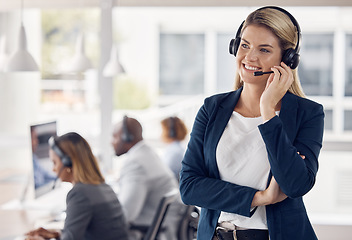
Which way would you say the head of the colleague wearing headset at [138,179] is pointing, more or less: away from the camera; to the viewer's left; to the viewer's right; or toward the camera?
to the viewer's left

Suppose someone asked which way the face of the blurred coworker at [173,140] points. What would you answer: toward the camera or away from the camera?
away from the camera

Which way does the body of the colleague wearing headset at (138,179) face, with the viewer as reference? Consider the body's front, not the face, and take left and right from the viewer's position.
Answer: facing to the left of the viewer

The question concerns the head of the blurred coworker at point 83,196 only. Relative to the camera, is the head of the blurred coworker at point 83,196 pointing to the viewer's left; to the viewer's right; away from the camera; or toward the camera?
to the viewer's left

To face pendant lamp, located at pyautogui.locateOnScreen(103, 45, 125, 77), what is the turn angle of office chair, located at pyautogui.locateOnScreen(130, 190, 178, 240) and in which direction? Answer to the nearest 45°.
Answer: approximately 90° to its right

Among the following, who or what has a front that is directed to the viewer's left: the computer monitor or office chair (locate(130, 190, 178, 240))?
the office chair

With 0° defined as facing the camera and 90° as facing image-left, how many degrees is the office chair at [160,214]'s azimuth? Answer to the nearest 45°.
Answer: approximately 90°

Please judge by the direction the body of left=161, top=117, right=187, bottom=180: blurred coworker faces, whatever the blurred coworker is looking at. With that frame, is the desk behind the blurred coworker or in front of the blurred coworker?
in front

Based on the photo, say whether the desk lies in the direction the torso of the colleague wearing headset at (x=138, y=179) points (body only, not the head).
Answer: yes

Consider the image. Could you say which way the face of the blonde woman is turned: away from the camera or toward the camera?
toward the camera

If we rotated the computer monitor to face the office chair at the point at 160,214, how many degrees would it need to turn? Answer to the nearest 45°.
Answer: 0° — it already faces it

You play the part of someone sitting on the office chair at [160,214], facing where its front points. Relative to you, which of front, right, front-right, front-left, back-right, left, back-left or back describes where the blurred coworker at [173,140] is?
right

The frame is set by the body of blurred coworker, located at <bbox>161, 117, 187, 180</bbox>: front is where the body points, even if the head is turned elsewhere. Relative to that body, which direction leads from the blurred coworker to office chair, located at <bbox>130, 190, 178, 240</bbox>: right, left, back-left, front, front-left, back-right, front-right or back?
left

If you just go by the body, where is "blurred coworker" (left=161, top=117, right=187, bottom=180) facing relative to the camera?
to the viewer's left

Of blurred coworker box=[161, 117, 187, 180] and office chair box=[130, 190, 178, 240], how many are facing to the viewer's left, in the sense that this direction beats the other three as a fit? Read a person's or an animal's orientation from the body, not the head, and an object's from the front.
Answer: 2
